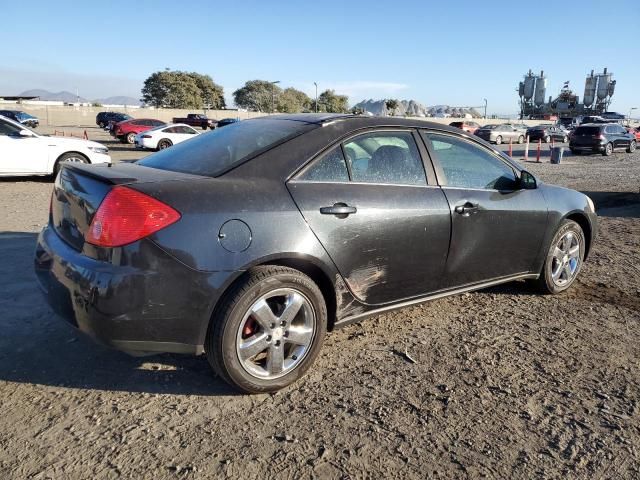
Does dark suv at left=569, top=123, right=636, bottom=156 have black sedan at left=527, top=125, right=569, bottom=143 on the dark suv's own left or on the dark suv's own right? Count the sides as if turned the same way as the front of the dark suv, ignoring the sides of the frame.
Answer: on the dark suv's own left

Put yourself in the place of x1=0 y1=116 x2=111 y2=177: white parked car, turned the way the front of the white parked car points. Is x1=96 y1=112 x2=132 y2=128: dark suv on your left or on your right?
on your left

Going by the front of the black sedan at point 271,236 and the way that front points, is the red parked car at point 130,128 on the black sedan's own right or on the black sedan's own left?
on the black sedan's own left

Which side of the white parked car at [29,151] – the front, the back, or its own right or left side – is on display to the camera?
right

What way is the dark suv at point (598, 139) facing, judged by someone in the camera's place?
facing away from the viewer and to the right of the viewer

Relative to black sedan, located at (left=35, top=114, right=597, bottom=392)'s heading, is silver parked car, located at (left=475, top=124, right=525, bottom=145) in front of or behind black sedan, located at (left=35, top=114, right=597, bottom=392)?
in front

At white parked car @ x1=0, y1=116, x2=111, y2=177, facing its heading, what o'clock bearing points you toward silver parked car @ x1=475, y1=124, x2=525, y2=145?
The silver parked car is roughly at 11 o'clock from the white parked car.

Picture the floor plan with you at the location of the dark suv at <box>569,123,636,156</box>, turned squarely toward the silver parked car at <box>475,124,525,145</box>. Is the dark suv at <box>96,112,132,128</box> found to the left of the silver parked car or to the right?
left

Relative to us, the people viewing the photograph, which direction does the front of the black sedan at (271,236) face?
facing away from the viewer and to the right of the viewer

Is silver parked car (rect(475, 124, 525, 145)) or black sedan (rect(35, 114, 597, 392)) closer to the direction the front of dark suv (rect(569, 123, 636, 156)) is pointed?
the silver parked car

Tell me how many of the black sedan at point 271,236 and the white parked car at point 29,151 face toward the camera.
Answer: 0
